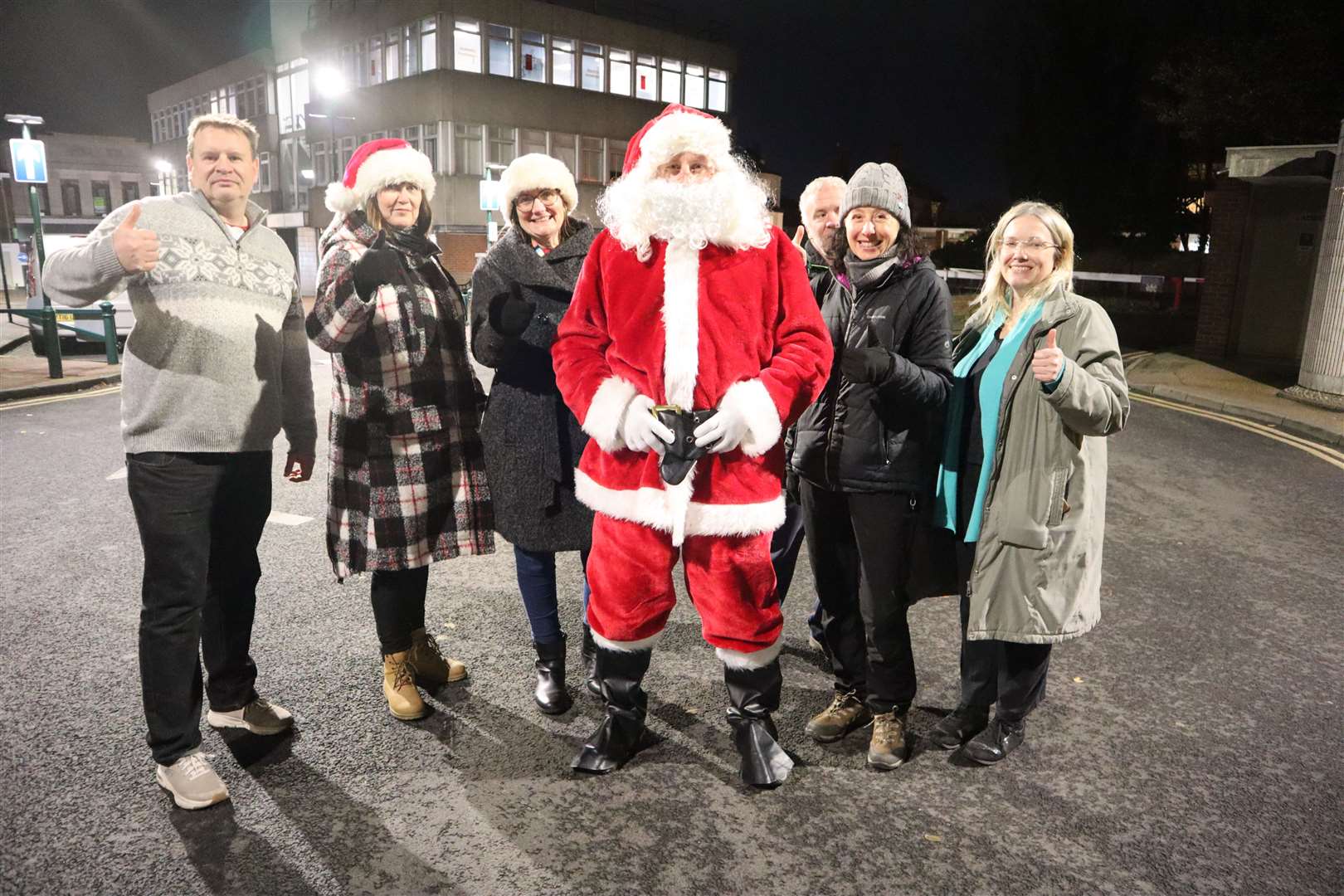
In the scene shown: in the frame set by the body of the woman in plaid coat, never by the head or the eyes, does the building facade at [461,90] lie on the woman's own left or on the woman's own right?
on the woman's own left

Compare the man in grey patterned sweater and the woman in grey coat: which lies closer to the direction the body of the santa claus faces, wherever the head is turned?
the man in grey patterned sweater

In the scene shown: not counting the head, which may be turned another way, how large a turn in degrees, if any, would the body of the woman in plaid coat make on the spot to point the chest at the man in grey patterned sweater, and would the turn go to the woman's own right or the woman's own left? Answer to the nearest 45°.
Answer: approximately 90° to the woman's own right

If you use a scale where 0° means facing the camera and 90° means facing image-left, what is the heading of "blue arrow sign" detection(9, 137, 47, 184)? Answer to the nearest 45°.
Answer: approximately 0°

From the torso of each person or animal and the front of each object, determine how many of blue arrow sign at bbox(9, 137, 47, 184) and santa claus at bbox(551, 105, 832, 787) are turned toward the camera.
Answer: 2

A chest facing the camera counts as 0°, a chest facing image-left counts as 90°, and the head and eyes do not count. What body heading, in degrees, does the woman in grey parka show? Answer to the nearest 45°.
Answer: approximately 45°

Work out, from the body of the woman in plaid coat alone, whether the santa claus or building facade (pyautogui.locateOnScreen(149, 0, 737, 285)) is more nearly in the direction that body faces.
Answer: the santa claus
